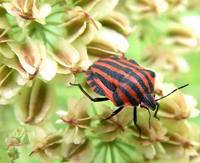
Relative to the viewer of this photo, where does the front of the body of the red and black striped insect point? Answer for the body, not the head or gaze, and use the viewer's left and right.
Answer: facing the viewer and to the right of the viewer
